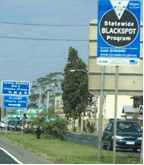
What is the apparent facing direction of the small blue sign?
toward the camera

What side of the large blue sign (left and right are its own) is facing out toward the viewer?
front

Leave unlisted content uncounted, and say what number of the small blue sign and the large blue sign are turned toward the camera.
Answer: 2

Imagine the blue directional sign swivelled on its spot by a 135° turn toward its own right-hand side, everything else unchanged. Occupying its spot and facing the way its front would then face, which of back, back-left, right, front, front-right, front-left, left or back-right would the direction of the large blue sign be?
back-left

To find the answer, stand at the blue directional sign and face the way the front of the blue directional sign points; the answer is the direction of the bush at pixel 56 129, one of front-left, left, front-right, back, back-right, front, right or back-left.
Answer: front-left

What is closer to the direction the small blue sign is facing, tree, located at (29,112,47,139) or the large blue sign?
the large blue sign

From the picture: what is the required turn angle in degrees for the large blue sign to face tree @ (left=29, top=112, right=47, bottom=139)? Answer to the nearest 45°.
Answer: approximately 180°
